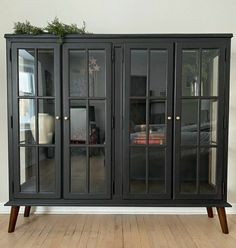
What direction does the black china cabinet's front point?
toward the camera
